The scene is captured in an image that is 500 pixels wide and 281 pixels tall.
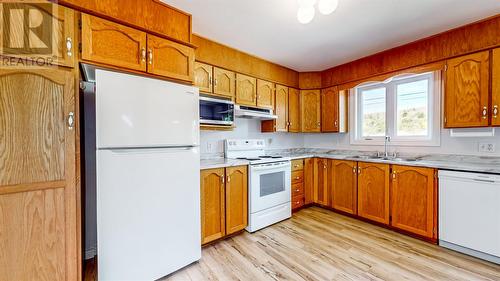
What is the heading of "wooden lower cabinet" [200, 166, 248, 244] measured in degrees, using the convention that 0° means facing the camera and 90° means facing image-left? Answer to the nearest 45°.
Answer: approximately 315°

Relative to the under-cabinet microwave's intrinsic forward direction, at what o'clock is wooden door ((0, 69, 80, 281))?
The wooden door is roughly at 3 o'clock from the under-cabinet microwave.

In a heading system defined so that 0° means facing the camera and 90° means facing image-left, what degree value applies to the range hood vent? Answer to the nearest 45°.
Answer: approximately 315°

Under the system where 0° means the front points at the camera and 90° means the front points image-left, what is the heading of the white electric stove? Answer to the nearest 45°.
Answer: approximately 315°

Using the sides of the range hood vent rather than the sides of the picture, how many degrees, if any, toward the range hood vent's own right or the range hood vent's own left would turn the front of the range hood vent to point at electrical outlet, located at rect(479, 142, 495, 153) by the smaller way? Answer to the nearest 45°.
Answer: approximately 45° to the range hood vent's own left

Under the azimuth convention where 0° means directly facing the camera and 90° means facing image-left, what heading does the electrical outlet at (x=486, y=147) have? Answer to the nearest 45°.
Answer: approximately 0°

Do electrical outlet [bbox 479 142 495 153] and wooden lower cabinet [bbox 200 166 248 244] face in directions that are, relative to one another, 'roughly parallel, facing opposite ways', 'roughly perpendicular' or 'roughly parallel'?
roughly perpendicular

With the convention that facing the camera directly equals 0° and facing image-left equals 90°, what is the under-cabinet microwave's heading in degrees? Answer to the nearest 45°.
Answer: approximately 315°

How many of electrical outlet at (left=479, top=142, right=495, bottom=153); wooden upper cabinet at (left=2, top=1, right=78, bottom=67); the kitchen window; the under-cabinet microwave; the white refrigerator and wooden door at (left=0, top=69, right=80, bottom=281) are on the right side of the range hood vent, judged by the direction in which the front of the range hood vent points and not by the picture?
4

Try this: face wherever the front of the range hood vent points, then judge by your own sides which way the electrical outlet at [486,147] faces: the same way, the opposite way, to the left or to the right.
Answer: to the right

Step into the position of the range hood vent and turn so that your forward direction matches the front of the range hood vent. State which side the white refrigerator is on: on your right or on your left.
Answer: on your right
